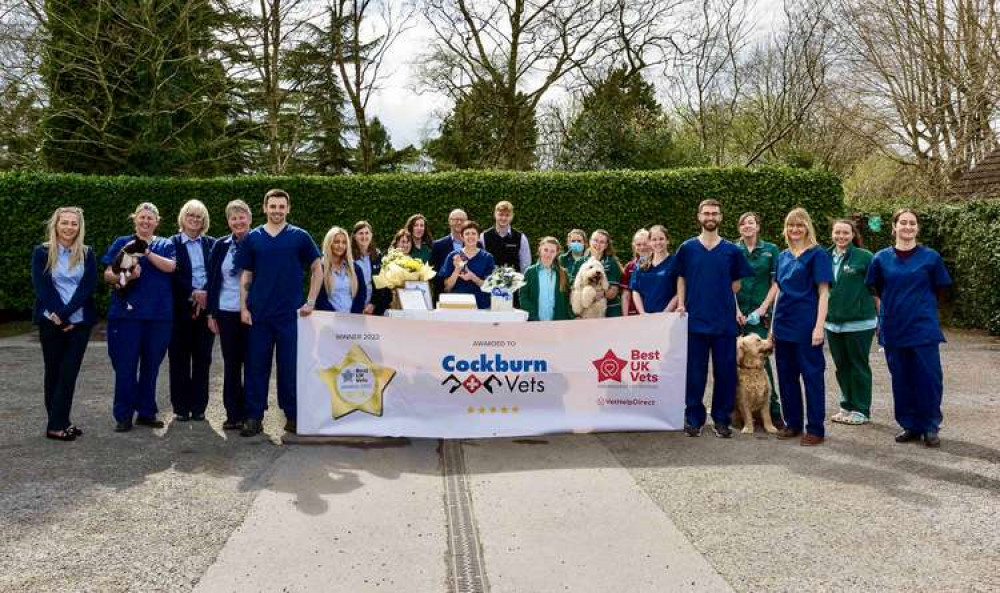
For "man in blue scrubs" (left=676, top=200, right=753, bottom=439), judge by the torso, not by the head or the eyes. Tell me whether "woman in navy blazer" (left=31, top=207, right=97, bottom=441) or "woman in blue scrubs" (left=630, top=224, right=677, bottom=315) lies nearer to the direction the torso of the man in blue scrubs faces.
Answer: the woman in navy blazer

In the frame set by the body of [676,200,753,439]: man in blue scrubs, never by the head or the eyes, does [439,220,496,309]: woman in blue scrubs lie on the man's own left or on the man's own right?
on the man's own right

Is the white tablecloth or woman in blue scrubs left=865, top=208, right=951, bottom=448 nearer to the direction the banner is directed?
the woman in blue scrubs

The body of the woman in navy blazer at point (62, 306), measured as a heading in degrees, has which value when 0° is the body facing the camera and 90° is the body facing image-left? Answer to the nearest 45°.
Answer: approximately 0°

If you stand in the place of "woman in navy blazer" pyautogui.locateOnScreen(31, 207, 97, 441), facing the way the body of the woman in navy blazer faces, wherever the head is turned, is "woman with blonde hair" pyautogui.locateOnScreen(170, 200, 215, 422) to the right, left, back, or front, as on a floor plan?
left
